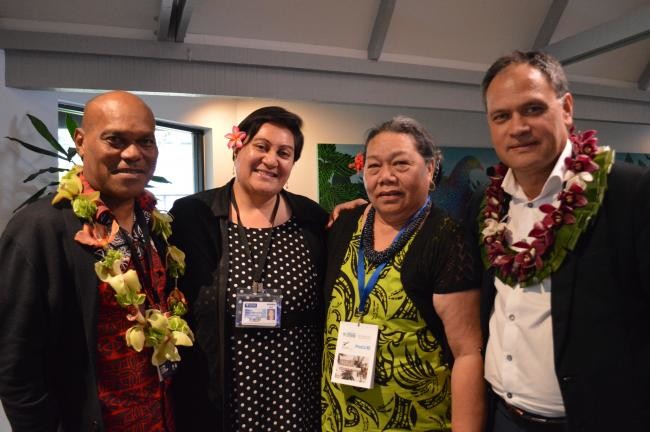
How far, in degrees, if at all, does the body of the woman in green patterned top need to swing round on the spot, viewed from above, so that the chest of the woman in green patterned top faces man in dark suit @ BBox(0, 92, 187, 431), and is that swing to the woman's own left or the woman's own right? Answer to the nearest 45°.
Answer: approximately 45° to the woman's own right

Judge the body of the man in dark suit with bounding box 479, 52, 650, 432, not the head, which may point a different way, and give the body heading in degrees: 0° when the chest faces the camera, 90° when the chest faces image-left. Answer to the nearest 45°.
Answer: approximately 45°

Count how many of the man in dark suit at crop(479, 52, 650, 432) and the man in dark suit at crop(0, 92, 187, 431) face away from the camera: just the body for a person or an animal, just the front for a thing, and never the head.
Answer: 0

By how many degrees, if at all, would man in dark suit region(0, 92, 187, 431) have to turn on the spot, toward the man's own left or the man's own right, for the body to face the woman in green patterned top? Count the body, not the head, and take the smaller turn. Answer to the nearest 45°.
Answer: approximately 45° to the man's own left

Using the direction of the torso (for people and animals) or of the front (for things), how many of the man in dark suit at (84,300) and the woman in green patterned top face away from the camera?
0

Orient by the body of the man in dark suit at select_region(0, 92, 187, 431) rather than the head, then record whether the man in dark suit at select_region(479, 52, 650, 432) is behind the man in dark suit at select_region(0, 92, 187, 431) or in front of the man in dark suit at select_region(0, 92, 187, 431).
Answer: in front

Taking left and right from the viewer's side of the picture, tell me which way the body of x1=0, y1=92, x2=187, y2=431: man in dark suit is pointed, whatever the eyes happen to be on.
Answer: facing the viewer and to the right of the viewer

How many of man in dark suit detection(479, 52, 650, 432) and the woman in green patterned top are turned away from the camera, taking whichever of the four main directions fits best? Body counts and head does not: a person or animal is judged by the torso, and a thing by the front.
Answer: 0
